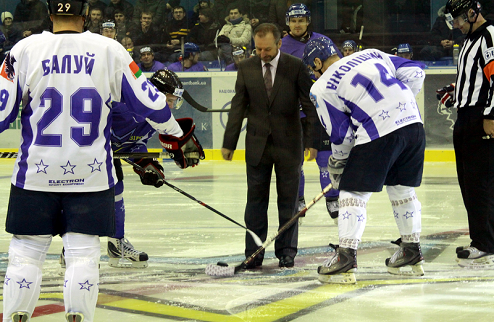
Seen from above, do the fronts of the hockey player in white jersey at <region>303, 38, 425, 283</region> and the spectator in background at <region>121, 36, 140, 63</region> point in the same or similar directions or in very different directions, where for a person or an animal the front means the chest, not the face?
very different directions

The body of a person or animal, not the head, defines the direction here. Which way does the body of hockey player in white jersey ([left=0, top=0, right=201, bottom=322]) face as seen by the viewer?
away from the camera

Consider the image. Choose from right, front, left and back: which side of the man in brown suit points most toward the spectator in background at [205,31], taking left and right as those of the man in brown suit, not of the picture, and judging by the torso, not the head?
back

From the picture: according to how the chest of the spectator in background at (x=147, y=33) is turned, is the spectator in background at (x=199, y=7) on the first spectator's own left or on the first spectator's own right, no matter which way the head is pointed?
on the first spectator's own left

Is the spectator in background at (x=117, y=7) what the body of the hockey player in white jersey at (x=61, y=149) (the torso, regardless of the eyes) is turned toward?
yes

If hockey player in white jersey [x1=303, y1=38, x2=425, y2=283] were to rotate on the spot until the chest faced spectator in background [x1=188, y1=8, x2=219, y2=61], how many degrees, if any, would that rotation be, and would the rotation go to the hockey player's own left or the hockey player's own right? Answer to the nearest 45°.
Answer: approximately 45° to the hockey player's own right

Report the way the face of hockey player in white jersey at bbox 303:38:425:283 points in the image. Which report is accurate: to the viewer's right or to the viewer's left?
to the viewer's left

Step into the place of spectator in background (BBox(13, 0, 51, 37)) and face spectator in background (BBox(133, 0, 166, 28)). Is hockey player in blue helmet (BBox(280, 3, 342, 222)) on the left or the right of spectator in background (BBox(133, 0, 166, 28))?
right

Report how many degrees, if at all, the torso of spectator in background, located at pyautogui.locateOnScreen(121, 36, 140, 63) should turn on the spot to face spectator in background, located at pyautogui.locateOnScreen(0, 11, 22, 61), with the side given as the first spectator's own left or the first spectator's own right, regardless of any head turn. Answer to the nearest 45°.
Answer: approximately 135° to the first spectator's own right

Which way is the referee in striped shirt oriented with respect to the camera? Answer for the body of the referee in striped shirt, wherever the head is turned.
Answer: to the viewer's left

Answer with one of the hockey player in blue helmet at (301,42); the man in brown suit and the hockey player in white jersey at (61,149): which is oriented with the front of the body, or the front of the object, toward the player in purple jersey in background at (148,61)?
the hockey player in white jersey

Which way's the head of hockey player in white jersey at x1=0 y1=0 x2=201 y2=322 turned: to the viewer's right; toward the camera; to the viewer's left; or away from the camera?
away from the camera

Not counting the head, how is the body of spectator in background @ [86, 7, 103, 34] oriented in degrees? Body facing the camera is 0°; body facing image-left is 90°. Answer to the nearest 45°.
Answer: approximately 0°

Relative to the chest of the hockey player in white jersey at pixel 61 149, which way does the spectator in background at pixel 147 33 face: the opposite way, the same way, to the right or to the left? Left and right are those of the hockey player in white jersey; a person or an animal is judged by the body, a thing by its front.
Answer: the opposite way

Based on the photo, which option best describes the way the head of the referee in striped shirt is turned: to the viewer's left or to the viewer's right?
to the viewer's left
